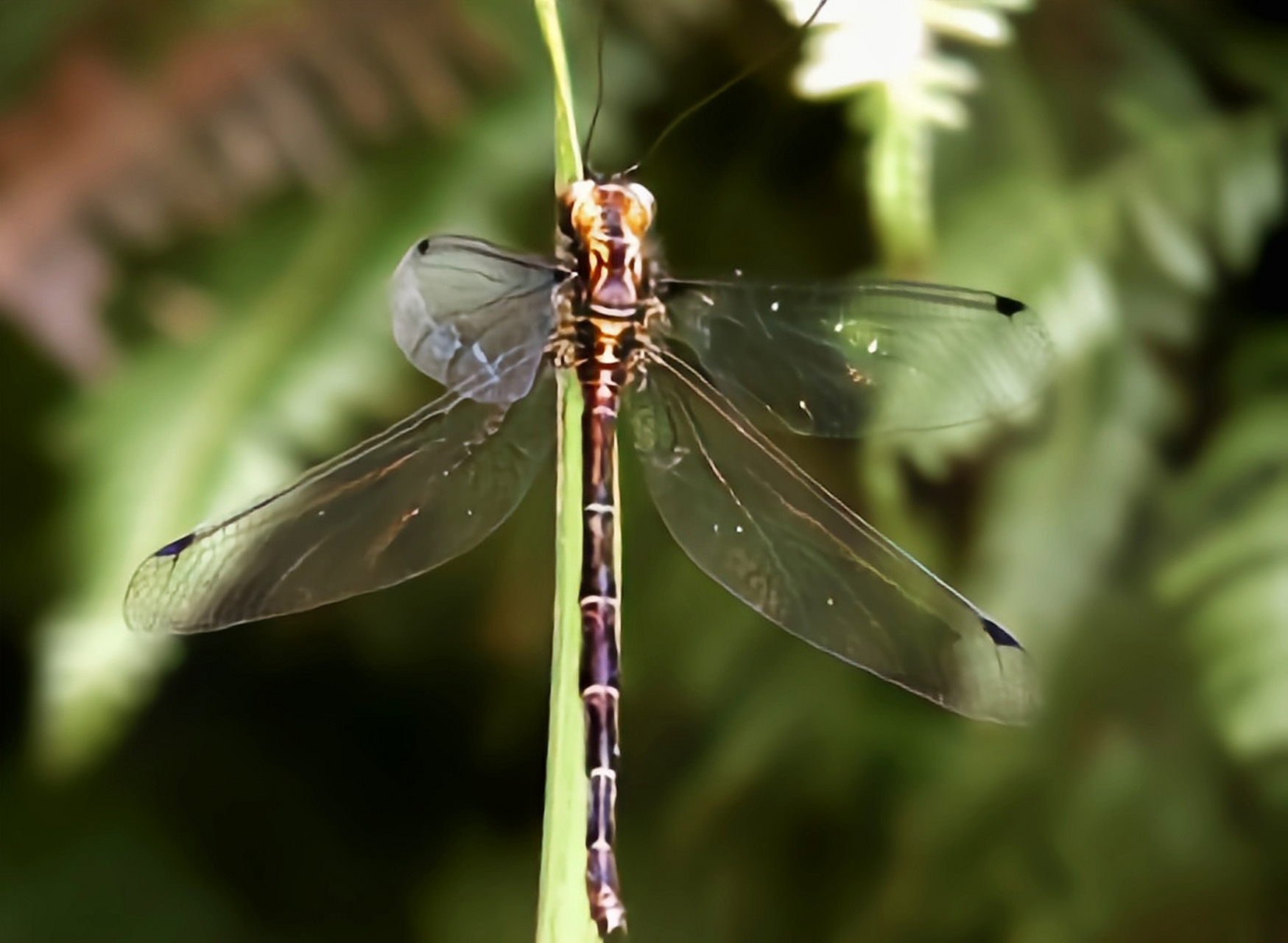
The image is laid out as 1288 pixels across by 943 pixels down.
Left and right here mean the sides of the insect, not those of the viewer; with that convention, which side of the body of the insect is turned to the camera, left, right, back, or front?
back
